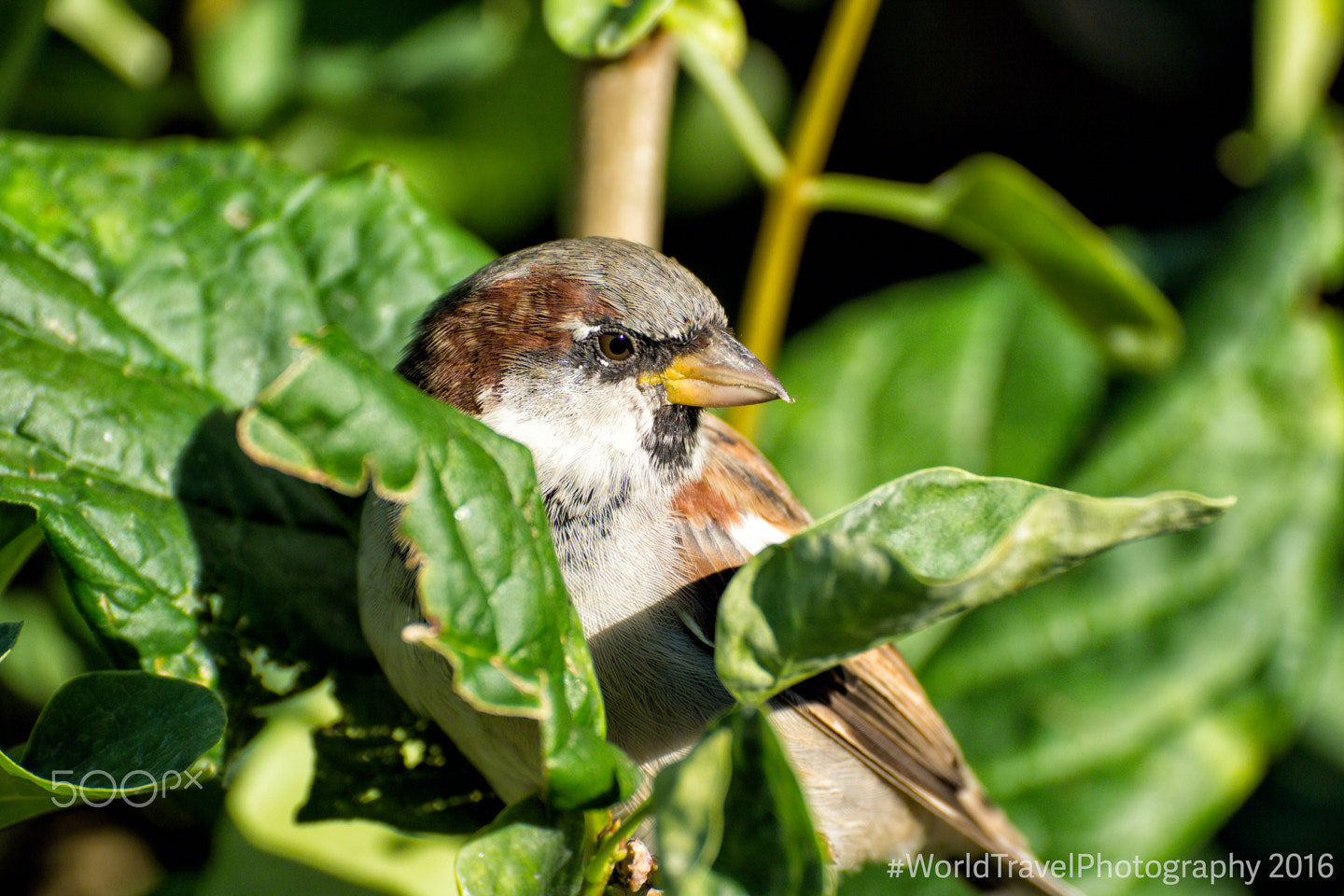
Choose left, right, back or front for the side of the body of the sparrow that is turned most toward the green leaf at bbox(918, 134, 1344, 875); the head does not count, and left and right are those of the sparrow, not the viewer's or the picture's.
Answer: back

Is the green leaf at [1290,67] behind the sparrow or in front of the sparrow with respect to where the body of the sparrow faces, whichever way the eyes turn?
behind

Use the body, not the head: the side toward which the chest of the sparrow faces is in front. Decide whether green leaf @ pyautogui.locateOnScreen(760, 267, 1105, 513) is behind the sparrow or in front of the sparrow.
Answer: behind

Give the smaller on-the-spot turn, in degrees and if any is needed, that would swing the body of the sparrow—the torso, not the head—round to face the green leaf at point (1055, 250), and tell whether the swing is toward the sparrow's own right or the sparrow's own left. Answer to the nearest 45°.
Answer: approximately 135° to the sparrow's own left

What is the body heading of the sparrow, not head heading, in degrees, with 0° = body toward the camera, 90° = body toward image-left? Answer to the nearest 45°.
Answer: approximately 45°

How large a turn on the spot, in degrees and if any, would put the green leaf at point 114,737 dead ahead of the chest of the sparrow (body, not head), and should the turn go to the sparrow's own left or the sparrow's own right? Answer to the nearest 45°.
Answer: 0° — it already faces it
